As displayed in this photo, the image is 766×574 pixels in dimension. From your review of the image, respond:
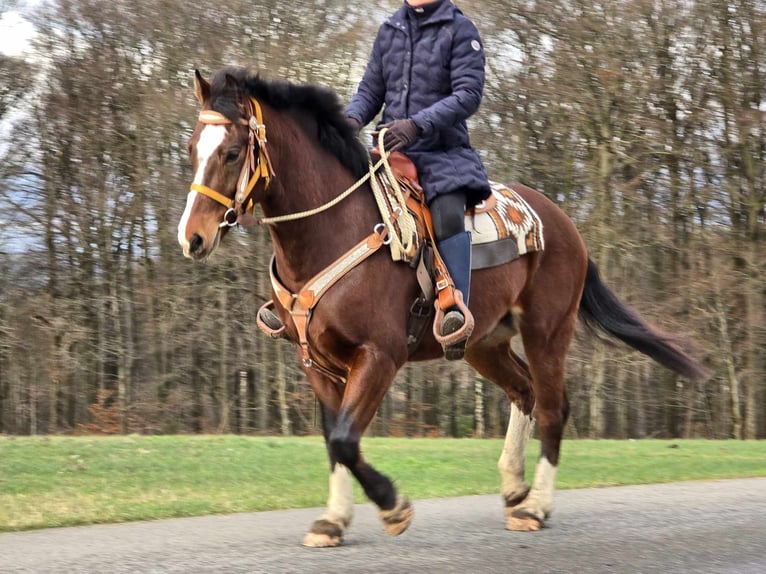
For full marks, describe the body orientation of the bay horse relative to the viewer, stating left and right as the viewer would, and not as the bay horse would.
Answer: facing the viewer and to the left of the viewer

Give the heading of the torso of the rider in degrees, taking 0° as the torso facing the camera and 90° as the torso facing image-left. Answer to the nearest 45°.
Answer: approximately 45°
